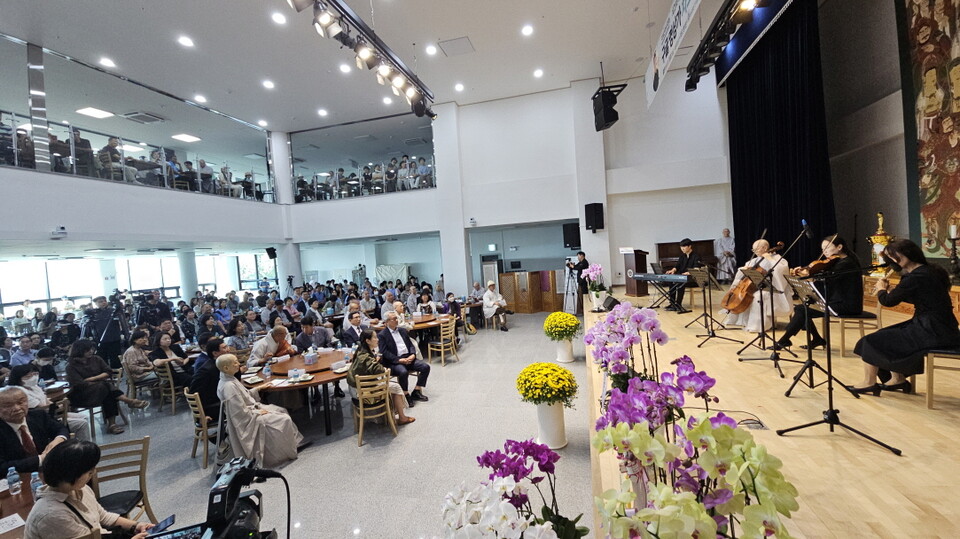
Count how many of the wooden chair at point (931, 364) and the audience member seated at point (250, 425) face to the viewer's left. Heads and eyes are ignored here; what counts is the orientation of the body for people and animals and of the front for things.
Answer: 1

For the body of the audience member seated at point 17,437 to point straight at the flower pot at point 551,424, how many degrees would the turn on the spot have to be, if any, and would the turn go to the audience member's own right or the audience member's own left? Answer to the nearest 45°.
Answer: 0° — they already face it

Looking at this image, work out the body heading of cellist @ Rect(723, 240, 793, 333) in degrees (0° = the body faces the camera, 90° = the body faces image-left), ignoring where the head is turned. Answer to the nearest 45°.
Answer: approximately 45°

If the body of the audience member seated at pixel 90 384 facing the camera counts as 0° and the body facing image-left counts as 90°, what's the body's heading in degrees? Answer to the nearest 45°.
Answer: approximately 315°

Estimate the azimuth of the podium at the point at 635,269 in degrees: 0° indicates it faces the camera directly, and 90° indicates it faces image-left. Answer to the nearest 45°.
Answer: approximately 45°

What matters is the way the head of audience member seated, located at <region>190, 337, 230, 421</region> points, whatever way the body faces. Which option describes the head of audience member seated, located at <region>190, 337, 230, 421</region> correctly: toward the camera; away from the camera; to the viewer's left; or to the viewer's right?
to the viewer's right

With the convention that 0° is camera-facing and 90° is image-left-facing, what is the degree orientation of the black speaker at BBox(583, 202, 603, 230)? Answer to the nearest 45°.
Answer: approximately 45°

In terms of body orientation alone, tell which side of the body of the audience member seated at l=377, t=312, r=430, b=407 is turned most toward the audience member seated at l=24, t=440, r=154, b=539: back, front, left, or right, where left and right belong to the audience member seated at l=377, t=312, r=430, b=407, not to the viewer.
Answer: right

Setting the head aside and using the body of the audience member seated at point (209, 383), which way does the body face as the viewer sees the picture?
to the viewer's right

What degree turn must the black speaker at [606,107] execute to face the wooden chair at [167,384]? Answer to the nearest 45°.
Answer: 0° — it already faces it

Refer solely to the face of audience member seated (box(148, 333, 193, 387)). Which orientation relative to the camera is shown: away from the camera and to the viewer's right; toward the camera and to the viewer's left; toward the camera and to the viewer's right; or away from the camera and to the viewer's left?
toward the camera and to the viewer's right

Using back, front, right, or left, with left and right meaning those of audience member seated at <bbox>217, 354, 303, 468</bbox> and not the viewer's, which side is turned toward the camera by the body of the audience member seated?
right

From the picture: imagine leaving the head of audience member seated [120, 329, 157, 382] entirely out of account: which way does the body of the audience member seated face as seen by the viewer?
to the viewer's right
